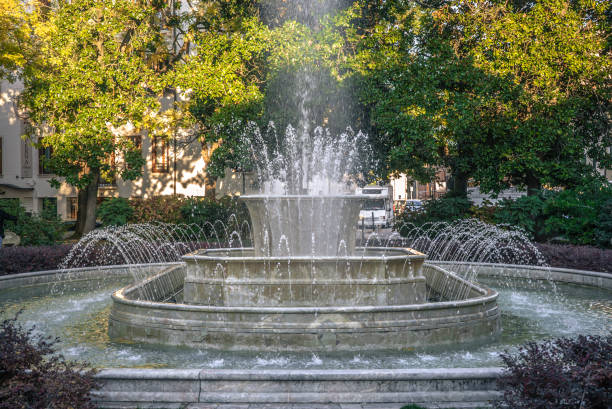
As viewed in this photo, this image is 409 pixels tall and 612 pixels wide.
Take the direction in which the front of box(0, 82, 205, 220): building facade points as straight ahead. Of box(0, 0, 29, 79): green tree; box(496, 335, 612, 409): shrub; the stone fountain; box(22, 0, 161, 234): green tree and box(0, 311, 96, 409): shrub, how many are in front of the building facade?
5

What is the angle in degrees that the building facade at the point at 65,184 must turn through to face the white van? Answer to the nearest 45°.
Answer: approximately 90° to its left

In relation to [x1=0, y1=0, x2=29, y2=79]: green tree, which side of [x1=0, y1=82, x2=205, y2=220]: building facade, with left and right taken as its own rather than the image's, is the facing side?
front

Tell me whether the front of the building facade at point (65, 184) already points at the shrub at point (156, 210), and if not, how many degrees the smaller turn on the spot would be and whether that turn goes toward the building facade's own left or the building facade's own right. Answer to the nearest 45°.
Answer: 0° — it already faces it

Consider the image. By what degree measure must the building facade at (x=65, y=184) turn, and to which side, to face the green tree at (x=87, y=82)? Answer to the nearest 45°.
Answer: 0° — it already faces it

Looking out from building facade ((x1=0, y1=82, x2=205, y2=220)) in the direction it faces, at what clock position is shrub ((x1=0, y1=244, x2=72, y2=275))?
The shrub is roughly at 12 o'clock from the building facade.

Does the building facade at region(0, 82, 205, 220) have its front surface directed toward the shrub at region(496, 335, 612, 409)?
yes

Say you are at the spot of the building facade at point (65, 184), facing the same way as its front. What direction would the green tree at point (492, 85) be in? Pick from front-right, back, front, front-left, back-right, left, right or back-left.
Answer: front-left

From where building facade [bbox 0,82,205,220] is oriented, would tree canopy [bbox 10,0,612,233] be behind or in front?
in front

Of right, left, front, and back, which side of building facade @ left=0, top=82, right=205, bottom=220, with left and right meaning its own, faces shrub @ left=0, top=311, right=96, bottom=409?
front

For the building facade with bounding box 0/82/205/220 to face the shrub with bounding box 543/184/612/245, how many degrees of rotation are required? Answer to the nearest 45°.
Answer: approximately 45° to its left
